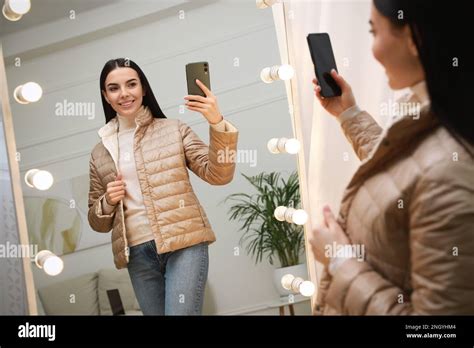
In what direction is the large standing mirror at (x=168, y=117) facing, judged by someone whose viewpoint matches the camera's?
facing the viewer and to the right of the viewer

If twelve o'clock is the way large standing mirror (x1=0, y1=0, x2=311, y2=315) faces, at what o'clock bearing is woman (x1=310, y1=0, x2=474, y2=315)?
The woman is roughly at 11 o'clock from the large standing mirror.

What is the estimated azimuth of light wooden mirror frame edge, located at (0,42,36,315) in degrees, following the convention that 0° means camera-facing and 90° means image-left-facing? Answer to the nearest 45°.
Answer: approximately 315°
